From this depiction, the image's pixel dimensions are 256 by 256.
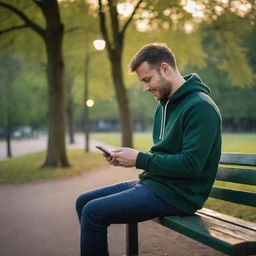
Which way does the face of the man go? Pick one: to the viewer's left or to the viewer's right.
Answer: to the viewer's left

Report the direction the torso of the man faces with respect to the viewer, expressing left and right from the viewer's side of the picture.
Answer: facing to the left of the viewer

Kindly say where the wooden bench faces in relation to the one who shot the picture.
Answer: facing the viewer and to the left of the viewer

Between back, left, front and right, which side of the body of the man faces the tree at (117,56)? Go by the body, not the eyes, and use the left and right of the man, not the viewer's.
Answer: right

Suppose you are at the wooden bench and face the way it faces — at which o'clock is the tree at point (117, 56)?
The tree is roughly at 4 o'clock from the wooden bench.

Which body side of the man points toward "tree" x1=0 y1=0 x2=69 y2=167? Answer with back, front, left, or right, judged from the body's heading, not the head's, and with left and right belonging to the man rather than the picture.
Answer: right

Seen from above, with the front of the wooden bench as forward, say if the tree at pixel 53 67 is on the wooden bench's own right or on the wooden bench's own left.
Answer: on the wooden bench's own right
